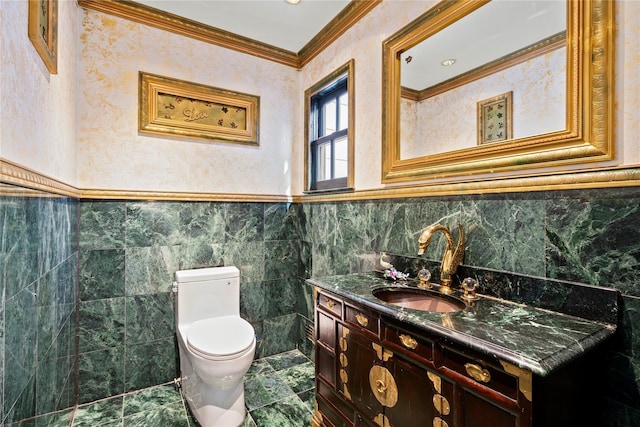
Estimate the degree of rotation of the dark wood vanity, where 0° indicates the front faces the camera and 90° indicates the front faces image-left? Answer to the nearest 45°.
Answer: approximately 45°

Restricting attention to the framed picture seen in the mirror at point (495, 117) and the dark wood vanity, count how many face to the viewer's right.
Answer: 0

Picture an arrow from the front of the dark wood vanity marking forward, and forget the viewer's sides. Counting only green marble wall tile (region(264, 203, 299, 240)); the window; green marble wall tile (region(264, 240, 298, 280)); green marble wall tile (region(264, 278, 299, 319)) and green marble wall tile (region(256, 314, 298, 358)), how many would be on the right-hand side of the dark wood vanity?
5

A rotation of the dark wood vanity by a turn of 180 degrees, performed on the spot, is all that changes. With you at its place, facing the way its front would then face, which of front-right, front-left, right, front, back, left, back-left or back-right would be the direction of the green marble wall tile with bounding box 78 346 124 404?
back-left

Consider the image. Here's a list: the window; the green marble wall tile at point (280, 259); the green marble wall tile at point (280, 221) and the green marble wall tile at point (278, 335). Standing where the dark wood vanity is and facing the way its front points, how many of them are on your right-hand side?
4

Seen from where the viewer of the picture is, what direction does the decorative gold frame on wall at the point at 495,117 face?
facing the viewer and to the left of the viewer

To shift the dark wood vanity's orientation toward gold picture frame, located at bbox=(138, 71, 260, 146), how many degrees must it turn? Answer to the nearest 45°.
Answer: approximately 45° to its right
